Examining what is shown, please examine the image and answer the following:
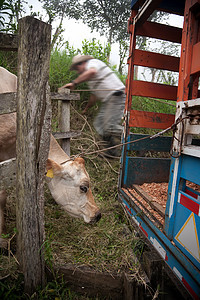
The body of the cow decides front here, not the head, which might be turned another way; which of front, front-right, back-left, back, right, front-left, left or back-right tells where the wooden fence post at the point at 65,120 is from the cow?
left

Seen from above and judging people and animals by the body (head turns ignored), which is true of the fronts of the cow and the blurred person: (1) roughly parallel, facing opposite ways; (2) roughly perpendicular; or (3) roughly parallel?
roughly parallel, facing opposite ways

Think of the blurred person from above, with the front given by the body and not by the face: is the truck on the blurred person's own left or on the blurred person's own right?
on the blurred person's own left

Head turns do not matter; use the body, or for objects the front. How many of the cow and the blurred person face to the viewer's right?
1

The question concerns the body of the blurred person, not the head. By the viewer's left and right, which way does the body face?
facing to the left of the viewer

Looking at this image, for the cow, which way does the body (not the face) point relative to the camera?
to the viewer's right

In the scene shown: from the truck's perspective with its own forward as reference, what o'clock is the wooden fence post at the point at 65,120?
The wooden fence post is roughly at 9 o'clock from the truck.

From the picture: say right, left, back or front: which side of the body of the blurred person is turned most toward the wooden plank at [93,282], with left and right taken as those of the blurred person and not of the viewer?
left

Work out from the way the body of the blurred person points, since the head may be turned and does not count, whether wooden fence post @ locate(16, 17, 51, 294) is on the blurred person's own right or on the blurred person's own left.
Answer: on the blurred person's own left

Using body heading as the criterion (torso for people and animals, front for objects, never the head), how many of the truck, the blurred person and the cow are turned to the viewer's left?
1

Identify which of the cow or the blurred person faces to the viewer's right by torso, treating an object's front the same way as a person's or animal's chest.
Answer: the cow
